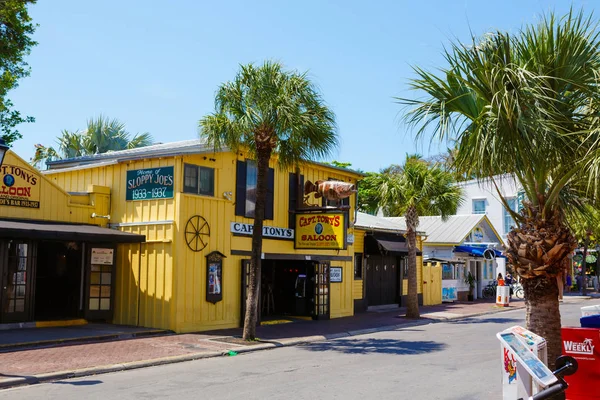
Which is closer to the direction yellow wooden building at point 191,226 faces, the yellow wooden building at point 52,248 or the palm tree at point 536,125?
the palm tree

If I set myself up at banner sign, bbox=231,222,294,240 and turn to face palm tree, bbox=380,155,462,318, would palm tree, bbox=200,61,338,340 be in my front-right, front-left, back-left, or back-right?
back-right

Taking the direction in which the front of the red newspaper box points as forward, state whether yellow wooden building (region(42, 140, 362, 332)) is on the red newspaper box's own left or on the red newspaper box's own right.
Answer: on the red newspaper box's own right

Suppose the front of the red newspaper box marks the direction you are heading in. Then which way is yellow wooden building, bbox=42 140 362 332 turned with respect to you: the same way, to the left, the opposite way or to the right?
to the left

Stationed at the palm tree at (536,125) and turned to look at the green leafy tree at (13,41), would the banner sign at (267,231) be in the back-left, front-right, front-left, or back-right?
front-right

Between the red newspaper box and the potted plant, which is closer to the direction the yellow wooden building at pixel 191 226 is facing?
the red newspaper box

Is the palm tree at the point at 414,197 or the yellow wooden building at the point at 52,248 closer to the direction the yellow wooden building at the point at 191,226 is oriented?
the palm tree

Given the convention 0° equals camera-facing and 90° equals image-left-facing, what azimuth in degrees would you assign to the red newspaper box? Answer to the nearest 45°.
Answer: approximately 0°

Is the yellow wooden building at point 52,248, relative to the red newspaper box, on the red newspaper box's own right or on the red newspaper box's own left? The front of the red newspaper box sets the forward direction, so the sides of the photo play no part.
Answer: on the red newspaper box's own right

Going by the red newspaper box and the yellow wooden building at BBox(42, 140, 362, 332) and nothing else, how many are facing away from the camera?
0
